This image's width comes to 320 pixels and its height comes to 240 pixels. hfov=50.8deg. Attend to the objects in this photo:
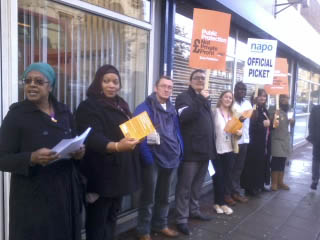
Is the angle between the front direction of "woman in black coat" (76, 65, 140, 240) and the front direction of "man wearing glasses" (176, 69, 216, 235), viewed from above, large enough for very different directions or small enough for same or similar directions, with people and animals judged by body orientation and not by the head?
same or similar directions

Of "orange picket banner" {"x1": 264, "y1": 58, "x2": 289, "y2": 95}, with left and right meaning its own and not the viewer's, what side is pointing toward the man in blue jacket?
front

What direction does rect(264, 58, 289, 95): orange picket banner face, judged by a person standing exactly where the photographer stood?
facing the viewer

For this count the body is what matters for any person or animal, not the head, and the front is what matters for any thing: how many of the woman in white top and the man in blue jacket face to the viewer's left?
0

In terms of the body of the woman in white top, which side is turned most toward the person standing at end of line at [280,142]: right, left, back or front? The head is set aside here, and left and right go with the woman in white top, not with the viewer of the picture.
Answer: left

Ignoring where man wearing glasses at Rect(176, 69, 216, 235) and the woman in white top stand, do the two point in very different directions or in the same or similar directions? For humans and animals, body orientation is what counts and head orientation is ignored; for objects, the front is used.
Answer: same or similar directions

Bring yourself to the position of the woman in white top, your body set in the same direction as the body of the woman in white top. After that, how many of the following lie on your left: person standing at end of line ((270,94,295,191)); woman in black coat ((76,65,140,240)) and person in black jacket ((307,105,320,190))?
2

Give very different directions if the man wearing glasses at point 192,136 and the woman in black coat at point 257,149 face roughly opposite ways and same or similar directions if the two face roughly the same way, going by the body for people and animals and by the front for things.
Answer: same or similar directions

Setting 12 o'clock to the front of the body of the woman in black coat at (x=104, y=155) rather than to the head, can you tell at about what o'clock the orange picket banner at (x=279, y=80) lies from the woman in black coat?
The orange picket banner is roughly at 9 o'clock from the woman in black coat.

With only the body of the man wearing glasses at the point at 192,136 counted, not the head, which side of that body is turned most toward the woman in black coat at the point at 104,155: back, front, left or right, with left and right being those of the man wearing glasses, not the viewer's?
right

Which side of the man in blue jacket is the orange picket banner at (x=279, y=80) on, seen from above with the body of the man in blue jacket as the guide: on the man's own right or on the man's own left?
on the man's own left

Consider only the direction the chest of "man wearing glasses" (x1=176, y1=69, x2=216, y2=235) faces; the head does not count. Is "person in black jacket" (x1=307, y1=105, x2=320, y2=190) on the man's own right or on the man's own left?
on the man's own left

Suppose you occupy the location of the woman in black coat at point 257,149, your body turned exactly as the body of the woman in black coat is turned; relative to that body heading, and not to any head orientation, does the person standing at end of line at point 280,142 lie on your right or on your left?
on your left

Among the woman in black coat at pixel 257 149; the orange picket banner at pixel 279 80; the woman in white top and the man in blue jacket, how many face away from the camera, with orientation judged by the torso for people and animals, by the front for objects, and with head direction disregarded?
0

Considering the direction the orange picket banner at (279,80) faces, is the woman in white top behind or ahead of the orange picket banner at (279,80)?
ahead

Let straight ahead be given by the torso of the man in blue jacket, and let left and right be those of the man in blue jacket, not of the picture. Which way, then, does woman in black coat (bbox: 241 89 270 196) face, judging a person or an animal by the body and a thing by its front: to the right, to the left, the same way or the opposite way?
the same way

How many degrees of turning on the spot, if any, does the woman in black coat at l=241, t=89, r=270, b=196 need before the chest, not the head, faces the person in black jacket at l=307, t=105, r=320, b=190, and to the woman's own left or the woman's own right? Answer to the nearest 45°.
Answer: approximately 90° to the woman's own left

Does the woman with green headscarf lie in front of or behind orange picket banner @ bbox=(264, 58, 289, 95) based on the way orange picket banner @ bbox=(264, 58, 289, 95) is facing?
in front

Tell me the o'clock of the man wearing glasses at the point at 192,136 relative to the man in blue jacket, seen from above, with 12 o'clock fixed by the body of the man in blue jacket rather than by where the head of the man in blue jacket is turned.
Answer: The man wearing glasses is roughly at 9 o'clock from the man in blue jacket.
